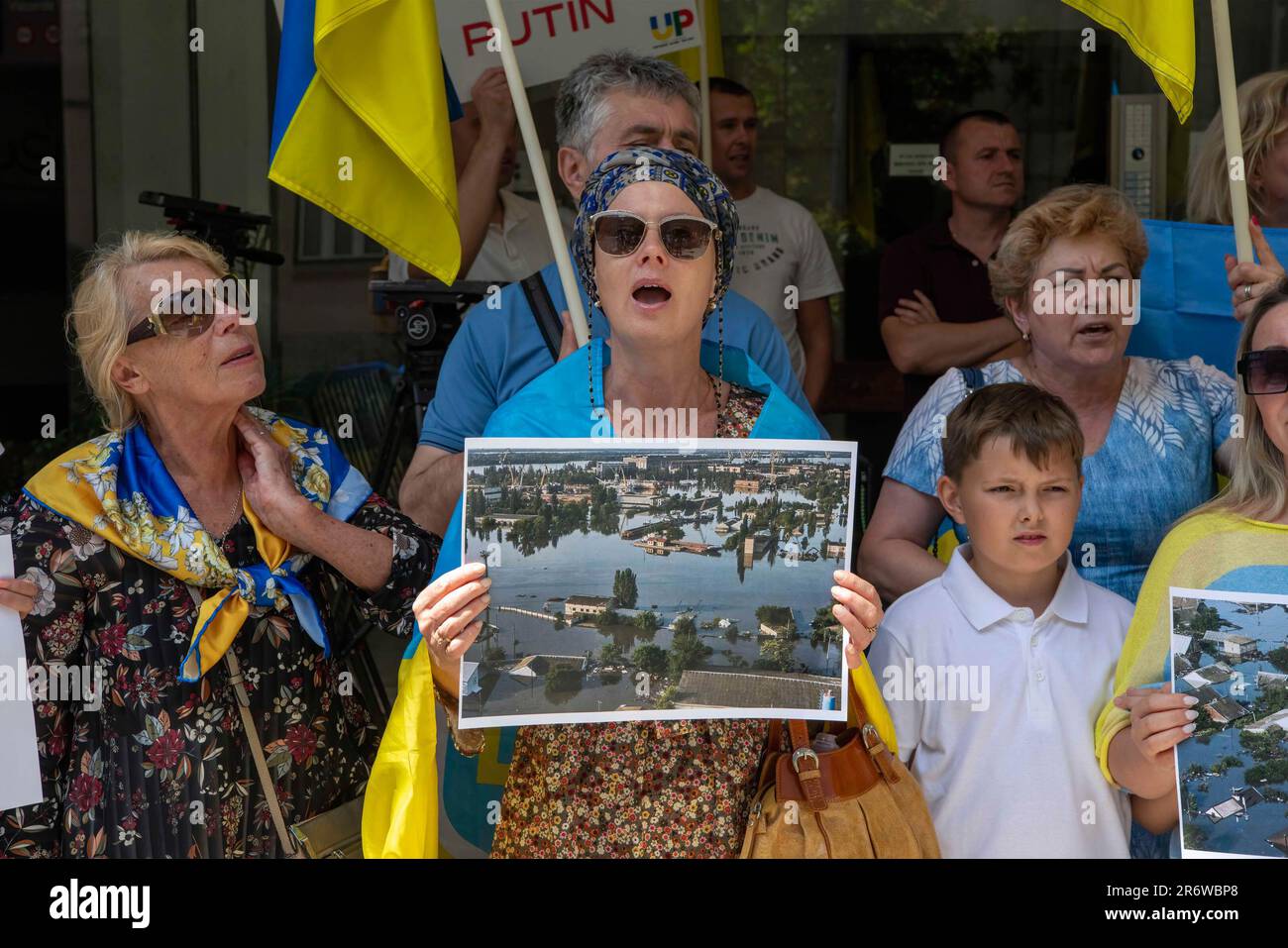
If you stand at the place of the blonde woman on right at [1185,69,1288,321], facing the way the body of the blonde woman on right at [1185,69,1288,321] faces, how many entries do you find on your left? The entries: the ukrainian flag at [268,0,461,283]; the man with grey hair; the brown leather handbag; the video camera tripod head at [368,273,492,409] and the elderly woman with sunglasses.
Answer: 0

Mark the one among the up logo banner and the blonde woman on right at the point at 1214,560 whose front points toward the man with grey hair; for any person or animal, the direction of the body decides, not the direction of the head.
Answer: the up logo banner

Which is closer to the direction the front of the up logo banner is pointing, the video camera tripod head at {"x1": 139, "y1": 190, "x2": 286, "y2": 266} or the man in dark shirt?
the video camera tripod head

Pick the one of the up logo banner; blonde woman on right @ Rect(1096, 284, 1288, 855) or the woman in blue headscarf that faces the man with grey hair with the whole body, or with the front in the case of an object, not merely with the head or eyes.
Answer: the up logo banner

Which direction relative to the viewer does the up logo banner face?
toward the camera

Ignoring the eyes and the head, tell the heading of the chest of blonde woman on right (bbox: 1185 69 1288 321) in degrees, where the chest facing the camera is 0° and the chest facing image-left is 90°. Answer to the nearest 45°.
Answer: approximately 315°

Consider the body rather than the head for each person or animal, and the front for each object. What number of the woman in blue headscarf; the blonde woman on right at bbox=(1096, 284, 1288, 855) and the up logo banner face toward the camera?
3

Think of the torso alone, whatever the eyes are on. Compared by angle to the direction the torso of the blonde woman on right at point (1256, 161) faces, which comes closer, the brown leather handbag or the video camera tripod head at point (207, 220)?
the brown leather handbag

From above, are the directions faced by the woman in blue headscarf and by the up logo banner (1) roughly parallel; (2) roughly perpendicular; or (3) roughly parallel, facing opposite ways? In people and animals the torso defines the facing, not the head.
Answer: roughly parallel

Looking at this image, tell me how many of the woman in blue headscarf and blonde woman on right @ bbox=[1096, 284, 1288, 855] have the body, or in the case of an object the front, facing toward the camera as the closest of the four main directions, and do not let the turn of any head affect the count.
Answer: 2

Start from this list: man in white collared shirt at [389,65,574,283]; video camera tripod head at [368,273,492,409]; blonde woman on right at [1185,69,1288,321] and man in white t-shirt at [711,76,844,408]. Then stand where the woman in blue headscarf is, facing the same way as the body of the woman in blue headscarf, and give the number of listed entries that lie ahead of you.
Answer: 0

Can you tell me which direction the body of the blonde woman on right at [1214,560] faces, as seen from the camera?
toward the camera

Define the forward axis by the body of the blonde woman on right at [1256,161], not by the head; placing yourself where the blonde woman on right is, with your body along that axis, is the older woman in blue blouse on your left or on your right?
on your right

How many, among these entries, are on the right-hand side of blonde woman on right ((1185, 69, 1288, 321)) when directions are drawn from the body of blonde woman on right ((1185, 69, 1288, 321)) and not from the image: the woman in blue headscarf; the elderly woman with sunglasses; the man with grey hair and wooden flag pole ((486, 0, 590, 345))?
4

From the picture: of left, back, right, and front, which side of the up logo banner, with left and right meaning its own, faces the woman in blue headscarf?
front

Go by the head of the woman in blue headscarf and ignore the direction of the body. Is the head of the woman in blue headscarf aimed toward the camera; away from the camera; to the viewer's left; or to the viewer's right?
toward the camera
